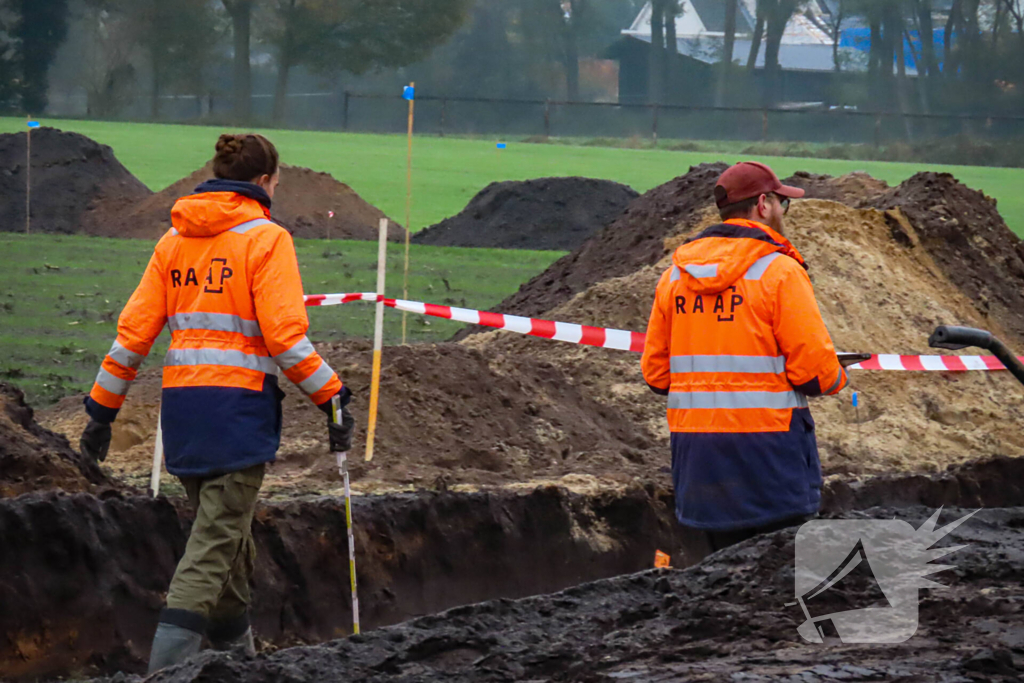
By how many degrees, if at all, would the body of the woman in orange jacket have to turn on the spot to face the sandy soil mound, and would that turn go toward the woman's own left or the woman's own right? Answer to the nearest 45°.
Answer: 0° — they already face it

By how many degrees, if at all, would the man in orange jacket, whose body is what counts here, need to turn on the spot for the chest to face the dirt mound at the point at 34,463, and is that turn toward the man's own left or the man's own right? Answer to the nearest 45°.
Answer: approximately 135° to the man's own left

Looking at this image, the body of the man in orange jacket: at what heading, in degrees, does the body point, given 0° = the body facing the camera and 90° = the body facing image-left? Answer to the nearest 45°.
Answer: approximately 225°

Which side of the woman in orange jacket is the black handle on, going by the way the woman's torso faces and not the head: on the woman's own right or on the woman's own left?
on the woman's own right

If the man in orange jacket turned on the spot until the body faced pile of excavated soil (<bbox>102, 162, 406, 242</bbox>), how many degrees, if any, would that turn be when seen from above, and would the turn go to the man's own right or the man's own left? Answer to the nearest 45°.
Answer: approximately 90° to the man's own left

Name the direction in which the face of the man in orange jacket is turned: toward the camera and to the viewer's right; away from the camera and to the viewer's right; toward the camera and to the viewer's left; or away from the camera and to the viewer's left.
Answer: away from the camera and to the viewer's right

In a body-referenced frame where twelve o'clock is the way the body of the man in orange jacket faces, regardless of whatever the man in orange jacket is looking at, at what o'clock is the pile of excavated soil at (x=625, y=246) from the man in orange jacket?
The pile of excavated soil is roughly at 10 o'clock from the man in orange jacket.

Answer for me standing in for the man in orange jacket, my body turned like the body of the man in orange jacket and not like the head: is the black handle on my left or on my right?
on my right

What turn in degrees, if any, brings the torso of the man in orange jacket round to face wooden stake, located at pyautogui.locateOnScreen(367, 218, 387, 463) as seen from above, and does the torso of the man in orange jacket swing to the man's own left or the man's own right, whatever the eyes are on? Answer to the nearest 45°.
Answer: approximately 90° to the man's own left

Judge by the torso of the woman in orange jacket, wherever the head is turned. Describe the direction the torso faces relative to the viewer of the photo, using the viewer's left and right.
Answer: facing away from the viewer and to the right of the viewer
